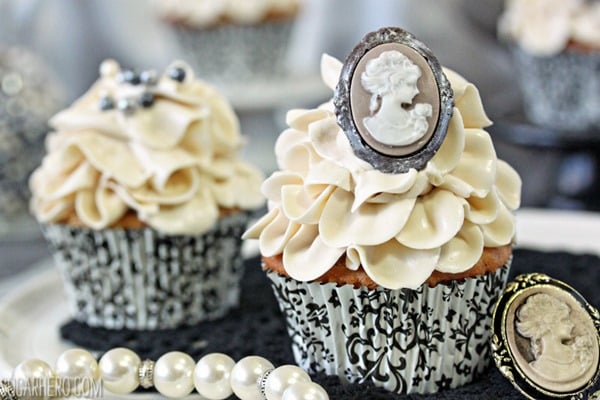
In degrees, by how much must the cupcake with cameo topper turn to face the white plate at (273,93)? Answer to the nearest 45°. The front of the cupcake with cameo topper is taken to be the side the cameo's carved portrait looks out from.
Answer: approximately 180°

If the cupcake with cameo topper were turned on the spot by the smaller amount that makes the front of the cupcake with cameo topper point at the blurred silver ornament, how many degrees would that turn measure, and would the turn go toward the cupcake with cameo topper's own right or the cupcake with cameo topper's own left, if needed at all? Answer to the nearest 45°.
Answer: approximately 135° to the cupcake with cameo topper's own right

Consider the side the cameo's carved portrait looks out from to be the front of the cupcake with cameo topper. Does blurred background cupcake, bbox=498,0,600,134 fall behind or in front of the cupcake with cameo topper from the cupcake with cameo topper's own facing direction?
behind

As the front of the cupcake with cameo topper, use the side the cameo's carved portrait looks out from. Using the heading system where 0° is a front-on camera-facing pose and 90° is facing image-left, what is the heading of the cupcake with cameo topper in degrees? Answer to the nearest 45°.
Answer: approximately 0°

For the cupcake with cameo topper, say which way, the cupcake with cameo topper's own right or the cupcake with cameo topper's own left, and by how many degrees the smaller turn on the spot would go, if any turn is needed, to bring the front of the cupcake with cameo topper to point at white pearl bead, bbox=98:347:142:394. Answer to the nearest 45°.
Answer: approximately 90° to the cupcake with cameo topper's own right

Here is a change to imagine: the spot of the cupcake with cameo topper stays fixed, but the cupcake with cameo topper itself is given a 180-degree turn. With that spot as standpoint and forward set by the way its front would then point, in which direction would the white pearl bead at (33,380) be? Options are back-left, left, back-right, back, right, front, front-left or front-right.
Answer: left

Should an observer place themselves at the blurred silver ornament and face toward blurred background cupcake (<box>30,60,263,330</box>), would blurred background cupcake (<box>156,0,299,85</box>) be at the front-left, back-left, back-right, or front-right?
back-left

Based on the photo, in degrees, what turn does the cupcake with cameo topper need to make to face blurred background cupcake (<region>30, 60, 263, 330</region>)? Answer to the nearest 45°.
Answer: approximately 135° to its right
